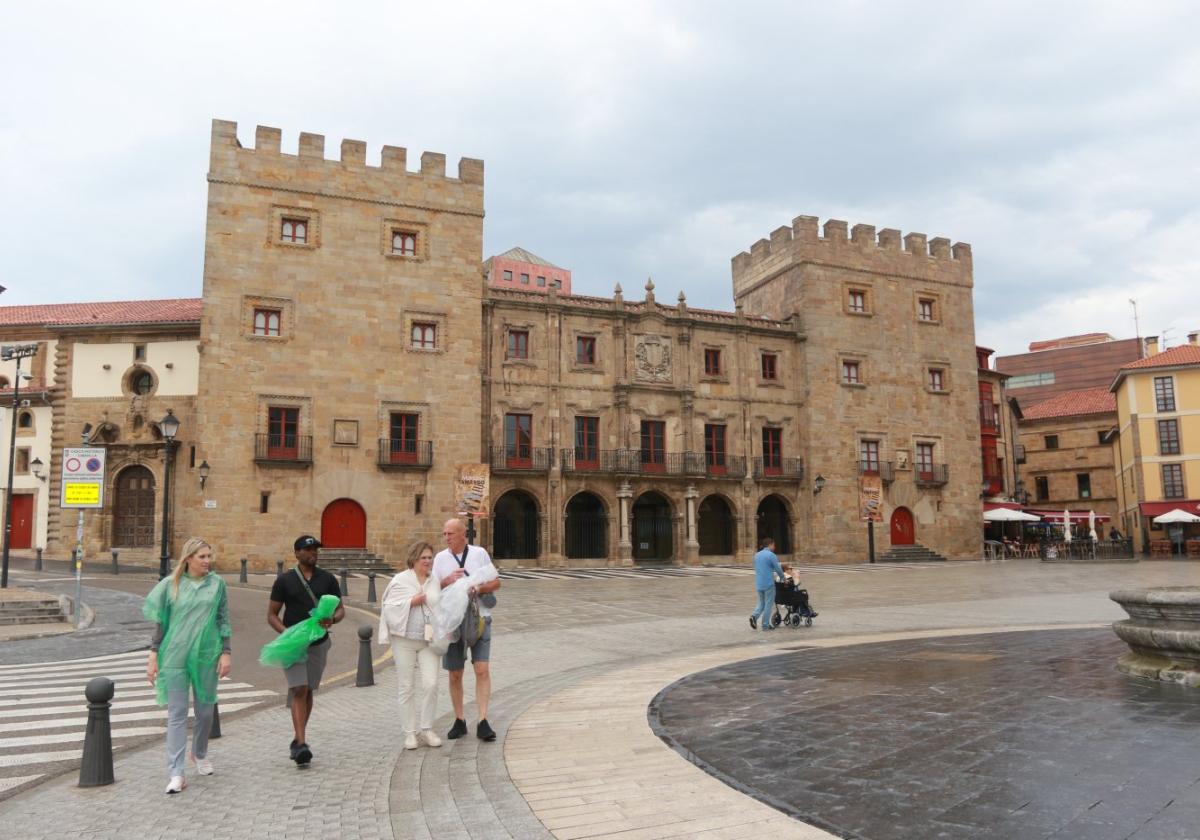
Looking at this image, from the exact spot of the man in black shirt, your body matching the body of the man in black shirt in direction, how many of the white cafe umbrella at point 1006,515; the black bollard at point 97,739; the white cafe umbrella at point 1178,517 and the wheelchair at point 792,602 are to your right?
1

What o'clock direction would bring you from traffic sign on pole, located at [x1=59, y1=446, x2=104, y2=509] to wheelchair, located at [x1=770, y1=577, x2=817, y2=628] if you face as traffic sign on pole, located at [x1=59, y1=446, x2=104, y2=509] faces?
The wheelchair is roughly at 10 o'clock from the traffic sign on pole.

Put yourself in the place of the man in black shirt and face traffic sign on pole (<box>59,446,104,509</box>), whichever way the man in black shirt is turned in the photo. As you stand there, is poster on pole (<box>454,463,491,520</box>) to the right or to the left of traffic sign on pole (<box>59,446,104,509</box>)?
right

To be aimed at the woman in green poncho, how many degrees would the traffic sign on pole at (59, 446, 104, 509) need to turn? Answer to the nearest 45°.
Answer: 0° — it already faces them

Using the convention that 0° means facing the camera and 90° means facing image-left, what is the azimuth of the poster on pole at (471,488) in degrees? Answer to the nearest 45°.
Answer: approximately 0°

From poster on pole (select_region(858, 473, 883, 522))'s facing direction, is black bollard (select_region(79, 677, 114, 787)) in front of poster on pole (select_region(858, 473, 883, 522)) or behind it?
in front

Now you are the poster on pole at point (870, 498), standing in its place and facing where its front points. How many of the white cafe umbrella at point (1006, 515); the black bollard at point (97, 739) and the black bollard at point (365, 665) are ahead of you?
2

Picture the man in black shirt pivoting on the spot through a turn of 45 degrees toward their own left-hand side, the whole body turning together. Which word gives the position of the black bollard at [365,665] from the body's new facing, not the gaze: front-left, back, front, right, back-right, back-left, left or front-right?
back-left

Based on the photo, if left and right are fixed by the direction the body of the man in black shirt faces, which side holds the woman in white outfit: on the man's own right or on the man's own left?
on the man's own left

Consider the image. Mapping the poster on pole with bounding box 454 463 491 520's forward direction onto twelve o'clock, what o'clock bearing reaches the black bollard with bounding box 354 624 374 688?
The black bollard is roughly at 12 o'clock from the poster on pole.

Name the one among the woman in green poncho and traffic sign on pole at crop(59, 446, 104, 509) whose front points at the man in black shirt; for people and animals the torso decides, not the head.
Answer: the traffic sign on pole

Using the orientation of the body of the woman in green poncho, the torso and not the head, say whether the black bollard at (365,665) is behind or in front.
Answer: behind

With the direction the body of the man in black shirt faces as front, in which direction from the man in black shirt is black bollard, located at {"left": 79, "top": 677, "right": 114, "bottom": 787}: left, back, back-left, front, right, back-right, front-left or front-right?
right

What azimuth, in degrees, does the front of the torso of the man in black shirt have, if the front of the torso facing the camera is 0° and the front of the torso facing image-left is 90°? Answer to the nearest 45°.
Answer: approximately 0°

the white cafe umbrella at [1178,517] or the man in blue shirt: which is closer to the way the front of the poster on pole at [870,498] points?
the man in blue shirt

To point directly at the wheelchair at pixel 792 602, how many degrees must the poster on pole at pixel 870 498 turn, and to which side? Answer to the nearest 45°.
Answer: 0° — it already faces it
